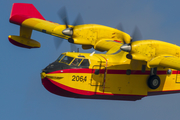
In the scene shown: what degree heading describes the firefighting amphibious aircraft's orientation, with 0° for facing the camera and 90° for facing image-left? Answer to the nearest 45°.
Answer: approximately 45°
